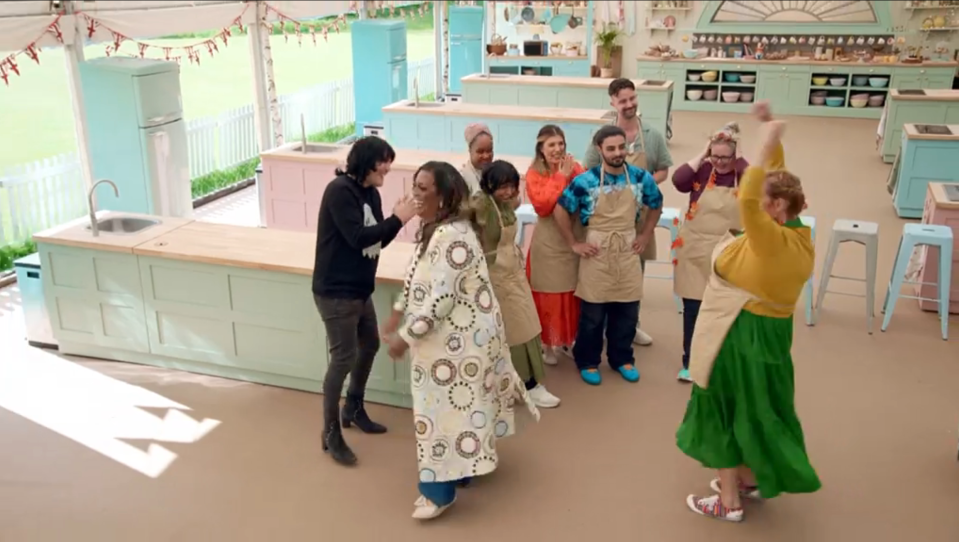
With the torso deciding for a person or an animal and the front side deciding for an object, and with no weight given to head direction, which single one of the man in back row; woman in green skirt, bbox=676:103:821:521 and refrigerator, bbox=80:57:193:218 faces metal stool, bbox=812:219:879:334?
the refrigerator

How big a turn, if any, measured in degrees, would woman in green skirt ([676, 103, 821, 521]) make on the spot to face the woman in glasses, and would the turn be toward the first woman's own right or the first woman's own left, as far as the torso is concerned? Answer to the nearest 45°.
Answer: approximately 90° to the first woman's own right

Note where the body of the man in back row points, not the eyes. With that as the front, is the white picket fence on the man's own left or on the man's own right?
on the man's own right

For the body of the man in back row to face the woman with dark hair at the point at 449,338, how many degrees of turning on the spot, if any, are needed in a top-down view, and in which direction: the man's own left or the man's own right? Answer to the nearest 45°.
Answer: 0° — they already face them

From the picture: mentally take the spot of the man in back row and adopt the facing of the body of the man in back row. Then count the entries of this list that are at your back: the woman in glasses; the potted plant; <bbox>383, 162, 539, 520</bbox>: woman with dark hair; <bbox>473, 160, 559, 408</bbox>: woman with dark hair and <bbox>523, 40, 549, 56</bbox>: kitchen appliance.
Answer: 2

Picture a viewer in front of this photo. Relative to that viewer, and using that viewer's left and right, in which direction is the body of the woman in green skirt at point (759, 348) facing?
facing to the left of the viewer

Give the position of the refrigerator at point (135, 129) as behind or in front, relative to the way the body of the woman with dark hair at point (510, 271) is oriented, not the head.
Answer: behind

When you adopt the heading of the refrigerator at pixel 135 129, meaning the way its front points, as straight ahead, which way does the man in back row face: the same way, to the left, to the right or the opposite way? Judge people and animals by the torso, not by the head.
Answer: to the right
